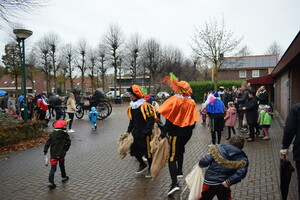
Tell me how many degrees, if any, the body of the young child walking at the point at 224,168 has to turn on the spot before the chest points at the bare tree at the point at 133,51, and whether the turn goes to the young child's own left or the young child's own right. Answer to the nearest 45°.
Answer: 0° — they already face it

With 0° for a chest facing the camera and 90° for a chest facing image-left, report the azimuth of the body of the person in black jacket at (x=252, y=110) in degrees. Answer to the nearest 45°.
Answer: approximately 90°

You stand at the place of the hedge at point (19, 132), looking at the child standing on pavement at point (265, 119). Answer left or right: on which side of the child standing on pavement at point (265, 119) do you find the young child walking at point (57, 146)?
right

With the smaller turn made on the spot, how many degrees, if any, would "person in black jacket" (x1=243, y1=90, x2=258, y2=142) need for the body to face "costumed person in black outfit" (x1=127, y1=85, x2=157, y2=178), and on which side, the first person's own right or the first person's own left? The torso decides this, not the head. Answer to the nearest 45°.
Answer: approximately 45° to the first person's own left

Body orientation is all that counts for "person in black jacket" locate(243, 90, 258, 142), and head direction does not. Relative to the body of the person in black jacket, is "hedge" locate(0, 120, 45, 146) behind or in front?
in front

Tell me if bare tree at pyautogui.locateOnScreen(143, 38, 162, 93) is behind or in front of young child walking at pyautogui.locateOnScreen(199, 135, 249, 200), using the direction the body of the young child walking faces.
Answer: in front

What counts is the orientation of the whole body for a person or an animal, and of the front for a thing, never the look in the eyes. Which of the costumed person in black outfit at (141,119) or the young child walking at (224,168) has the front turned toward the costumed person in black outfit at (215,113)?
the young child walking

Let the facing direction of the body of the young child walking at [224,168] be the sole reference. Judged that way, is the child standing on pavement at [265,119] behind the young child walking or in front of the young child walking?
in front

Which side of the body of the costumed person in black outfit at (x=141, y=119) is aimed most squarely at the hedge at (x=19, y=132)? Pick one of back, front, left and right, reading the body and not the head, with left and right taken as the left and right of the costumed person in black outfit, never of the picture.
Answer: right

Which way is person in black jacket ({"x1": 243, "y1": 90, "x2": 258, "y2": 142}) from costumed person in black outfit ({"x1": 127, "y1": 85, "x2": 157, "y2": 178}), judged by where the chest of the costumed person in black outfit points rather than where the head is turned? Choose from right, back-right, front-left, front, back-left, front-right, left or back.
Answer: back

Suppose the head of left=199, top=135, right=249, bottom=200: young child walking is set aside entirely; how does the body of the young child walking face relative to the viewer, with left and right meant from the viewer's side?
facing away from the viewer

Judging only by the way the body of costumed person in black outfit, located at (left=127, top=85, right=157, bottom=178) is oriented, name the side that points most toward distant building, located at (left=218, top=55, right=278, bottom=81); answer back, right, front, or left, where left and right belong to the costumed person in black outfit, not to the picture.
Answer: back
